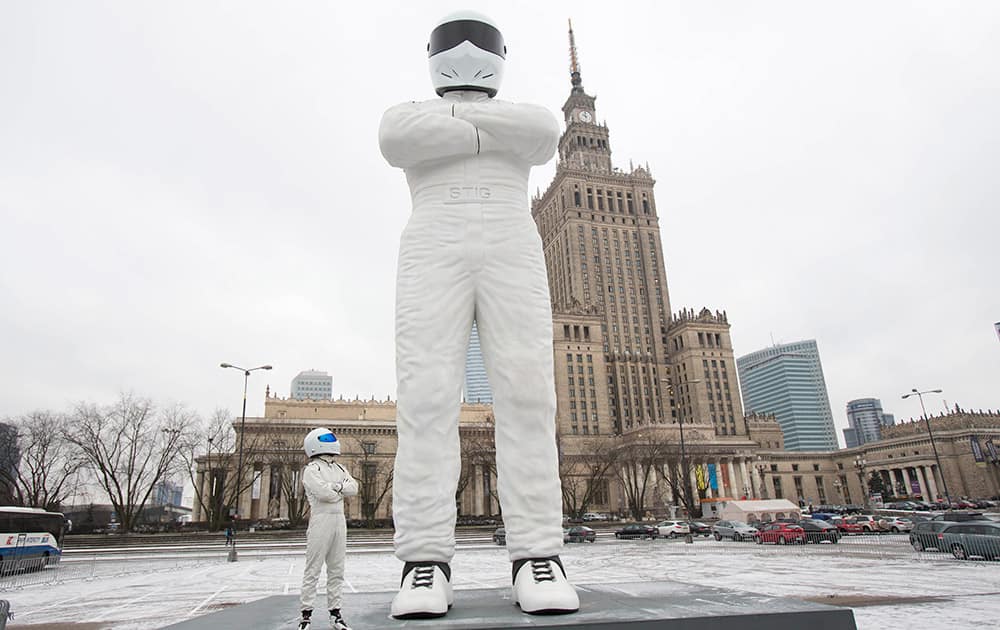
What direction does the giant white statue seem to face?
toward the camera

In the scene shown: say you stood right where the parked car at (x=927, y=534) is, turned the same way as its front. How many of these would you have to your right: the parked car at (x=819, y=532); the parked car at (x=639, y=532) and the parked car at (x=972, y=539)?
2

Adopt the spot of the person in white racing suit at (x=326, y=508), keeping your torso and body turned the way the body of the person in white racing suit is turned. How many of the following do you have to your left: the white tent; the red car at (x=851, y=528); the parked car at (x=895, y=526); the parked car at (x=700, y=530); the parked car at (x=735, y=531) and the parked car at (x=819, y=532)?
6

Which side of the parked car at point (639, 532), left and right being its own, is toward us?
left

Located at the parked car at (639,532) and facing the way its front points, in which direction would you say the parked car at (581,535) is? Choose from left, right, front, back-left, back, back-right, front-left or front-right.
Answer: front-left

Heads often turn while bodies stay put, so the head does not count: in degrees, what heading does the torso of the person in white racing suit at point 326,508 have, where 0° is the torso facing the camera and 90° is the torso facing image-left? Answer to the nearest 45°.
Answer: approximately 315°

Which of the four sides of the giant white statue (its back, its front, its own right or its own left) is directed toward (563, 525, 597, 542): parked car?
back

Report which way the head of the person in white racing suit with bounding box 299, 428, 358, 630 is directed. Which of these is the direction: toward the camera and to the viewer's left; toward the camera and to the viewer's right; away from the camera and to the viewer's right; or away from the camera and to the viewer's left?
toward the camera and to the viewer's right

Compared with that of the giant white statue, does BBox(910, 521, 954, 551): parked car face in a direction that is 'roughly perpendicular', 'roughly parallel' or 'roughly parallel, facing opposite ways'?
roughly perpendicular

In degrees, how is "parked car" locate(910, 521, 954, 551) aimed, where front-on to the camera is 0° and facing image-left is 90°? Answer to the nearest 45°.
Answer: approximately 45°
